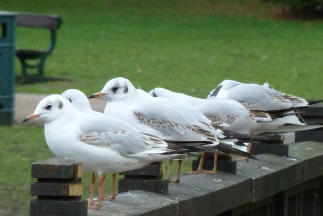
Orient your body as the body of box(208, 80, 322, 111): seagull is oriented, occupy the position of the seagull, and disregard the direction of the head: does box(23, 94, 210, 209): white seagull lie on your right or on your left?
on your left

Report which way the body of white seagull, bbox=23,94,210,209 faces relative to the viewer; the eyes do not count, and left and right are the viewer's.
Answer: facing to the left of the viewer

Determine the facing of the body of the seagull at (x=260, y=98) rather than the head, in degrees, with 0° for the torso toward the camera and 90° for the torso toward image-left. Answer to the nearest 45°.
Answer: approximately 90°

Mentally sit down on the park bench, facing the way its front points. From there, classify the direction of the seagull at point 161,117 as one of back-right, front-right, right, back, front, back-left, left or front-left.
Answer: front-left

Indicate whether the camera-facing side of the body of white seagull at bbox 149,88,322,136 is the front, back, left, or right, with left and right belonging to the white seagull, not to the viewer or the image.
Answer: left

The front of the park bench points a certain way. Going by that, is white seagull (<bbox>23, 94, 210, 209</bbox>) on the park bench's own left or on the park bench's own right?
on the park bench's own left

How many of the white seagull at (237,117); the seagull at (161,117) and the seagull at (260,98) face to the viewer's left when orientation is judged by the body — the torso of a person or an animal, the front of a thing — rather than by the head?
3

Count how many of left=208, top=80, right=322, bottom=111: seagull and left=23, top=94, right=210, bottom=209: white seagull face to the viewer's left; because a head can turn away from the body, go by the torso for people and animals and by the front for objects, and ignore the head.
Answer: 2

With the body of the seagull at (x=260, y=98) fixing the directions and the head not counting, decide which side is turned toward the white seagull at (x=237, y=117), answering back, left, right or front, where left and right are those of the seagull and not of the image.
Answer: left

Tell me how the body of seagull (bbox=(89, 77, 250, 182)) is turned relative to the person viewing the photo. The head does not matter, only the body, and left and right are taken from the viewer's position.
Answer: facing to the left of the viewer
